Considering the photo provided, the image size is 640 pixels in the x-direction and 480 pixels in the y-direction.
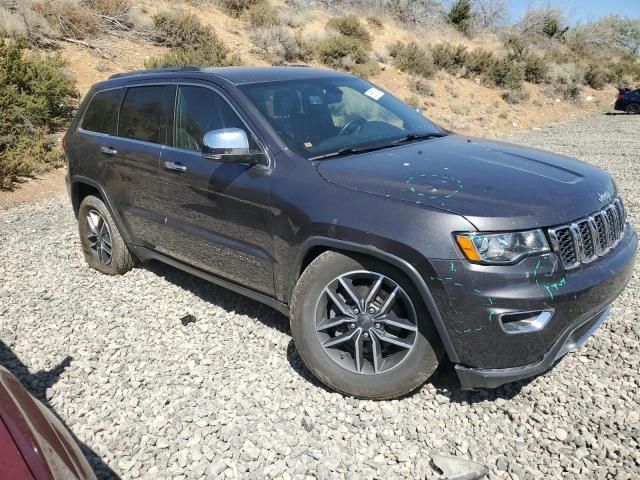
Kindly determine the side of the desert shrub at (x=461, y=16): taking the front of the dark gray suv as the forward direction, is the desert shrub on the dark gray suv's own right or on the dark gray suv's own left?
on the dark gray suv's own left

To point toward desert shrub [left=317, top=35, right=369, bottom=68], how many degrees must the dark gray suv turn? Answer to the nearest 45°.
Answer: approximately 135° to its left

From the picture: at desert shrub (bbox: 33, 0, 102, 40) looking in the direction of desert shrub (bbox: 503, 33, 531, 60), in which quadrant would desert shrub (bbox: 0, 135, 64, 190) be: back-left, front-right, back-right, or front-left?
back-right

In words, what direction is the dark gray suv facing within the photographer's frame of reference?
facing the viewer and to the right of the viewer

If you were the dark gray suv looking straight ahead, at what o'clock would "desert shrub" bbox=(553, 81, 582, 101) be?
The desert shrub is roughly at 8 o'clock from the dark gray suv.

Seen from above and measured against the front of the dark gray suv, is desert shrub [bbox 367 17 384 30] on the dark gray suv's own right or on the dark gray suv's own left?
on the dark gray suv's own left

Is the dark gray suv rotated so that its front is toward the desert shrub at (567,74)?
no

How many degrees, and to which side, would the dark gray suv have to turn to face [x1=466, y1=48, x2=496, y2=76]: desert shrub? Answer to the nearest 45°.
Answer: approximately 135° to its left

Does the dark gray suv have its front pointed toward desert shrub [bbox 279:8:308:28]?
no

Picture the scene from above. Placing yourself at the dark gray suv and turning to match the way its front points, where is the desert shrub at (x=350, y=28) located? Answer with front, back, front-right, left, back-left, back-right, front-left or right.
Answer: back-left

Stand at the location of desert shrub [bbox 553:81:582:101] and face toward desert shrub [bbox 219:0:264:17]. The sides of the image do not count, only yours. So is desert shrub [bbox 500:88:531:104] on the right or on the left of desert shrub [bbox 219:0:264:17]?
left

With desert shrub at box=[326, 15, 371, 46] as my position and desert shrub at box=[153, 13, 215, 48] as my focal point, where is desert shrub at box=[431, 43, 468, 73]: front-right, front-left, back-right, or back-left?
back-left

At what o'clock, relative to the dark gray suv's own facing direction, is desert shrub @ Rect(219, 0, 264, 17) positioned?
The desert shrub is roughly at 7 o'clock from the dark gray suv.

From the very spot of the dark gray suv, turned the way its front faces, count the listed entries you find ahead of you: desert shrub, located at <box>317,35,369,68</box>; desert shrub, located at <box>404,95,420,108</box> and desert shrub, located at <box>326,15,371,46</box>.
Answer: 0

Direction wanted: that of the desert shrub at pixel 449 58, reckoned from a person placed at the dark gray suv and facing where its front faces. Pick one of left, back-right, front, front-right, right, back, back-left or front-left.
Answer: back-left

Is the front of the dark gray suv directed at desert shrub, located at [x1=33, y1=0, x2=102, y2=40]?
no

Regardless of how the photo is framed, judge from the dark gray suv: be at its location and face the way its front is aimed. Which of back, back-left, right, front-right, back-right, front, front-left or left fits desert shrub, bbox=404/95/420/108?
back-left

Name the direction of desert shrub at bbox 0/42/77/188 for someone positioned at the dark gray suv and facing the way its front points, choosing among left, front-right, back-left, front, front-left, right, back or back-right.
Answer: back

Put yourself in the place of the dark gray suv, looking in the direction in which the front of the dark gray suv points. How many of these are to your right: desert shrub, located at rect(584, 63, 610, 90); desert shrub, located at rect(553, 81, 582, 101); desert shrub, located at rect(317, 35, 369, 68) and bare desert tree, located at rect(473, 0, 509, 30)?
0

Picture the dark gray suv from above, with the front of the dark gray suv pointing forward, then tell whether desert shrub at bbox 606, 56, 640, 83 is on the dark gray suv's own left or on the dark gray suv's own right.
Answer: on the dark gray suv's own left

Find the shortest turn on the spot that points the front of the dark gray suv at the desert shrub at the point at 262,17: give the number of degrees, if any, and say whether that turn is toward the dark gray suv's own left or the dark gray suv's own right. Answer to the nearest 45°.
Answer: approximately 135° to the dark gray suv's own left
